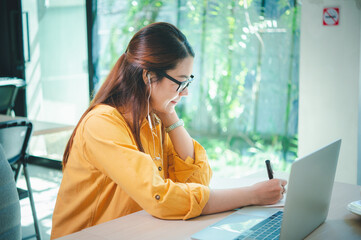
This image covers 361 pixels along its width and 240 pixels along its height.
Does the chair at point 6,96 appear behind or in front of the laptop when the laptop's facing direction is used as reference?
in front

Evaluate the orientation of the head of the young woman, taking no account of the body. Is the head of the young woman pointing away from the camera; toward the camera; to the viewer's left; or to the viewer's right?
to the viewer's right

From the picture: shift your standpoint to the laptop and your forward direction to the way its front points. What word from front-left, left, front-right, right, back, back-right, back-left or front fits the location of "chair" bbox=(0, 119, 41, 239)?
front

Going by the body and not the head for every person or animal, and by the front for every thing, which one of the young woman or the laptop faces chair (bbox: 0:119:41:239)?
the laptop

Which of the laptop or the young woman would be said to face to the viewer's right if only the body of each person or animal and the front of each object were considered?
the young woman

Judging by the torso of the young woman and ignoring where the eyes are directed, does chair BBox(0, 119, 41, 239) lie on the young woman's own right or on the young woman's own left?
on the young woman's own left

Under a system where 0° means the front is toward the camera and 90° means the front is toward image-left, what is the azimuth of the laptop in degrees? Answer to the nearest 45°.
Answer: approximately 135°

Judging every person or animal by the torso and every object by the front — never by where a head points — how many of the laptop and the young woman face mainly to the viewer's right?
1

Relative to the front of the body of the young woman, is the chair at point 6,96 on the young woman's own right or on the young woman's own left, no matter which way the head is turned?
on the young woman's own left

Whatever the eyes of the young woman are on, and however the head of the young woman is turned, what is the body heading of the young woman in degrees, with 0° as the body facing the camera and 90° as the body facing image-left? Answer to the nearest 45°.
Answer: approximately 270°
